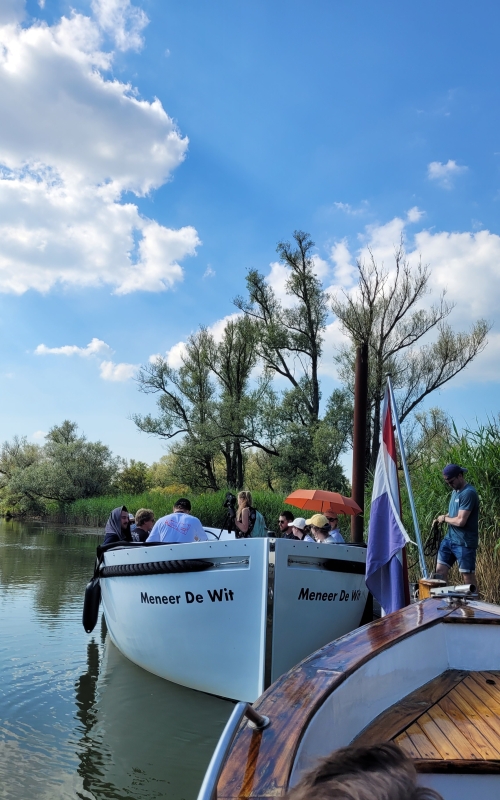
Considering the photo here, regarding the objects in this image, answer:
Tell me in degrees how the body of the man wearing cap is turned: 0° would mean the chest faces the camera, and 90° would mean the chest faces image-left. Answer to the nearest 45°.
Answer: approximately 90°

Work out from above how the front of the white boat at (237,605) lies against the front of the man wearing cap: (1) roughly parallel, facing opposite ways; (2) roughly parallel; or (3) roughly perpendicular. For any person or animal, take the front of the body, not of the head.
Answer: roughly perpendicular

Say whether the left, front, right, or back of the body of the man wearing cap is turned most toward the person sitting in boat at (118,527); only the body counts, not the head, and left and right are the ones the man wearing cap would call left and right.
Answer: front

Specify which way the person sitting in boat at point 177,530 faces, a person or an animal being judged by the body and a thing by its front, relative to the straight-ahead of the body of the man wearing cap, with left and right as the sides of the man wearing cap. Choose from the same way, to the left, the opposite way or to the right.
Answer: to the right

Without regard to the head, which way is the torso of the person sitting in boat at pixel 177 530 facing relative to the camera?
away from the camera

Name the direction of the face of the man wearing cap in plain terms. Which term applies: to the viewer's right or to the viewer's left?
to the viewer's left

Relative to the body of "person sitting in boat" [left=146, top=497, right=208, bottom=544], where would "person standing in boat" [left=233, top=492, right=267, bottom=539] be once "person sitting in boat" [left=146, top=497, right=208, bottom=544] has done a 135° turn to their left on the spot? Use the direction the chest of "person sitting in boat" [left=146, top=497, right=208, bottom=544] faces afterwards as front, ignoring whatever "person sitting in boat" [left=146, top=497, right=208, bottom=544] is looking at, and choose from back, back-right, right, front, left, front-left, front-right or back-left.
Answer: back

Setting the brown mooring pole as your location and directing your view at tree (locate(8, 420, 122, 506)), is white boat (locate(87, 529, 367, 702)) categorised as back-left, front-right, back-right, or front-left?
back-left

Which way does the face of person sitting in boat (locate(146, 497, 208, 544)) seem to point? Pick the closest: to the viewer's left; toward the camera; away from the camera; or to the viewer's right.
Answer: away from the camera

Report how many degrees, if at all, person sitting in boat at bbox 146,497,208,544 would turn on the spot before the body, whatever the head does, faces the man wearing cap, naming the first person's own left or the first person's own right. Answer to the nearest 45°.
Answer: approximately 90° to the first person's own right
